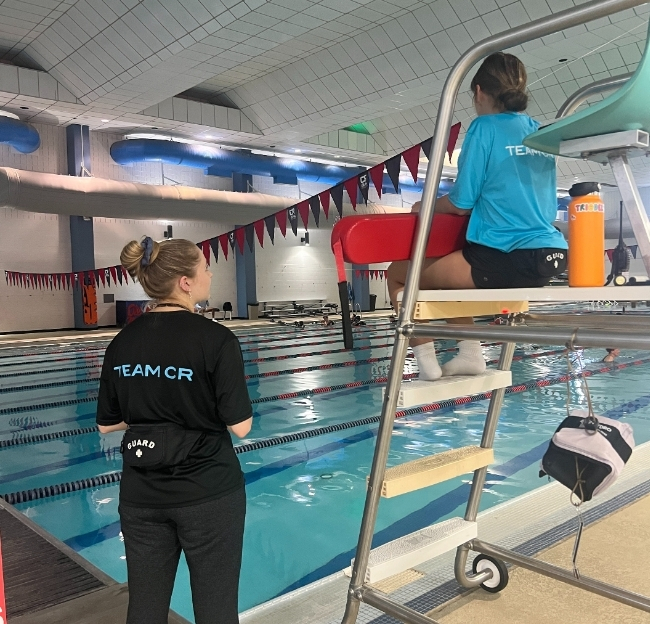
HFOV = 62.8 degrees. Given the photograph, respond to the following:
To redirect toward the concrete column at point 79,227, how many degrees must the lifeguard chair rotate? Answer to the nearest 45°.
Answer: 0° — it already faces it

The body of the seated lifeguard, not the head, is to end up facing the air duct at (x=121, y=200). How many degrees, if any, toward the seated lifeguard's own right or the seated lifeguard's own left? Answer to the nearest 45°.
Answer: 0° — they already face it

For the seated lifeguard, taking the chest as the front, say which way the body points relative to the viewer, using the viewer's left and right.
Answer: facing away from the viewer and to the left of the viewer

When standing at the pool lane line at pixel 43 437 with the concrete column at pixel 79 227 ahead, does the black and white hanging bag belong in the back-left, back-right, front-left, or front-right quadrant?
back-right

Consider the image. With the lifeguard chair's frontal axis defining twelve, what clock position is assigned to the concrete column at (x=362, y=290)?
The concrete column is roughly at 1 o'clock from the lifeguard chair.

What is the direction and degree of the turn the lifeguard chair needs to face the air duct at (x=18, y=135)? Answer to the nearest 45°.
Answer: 0° — it already faces it

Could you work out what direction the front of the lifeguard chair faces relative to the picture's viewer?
facing away from the viewer and to the left of the viewer

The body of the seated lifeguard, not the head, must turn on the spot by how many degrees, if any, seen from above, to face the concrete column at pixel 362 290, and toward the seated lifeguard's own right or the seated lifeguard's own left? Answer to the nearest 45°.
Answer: approximately 45° to the seated lifeguard's own right
